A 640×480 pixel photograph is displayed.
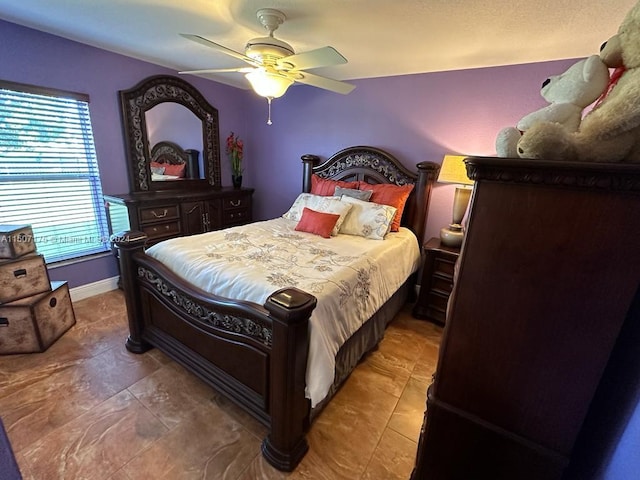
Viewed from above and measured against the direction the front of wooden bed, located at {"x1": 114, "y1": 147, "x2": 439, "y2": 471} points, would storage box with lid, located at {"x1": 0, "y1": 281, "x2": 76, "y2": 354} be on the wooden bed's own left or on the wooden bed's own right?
on the wooden bed's own right

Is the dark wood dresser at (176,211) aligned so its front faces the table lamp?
yes

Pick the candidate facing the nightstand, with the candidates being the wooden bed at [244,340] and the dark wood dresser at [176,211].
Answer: the dark wood dresser

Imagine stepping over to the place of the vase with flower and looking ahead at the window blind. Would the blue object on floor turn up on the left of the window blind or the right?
left

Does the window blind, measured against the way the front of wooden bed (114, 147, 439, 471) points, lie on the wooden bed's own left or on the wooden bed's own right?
on the wooden bed's own right

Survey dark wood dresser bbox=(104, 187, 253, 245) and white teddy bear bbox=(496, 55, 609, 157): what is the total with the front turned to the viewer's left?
1

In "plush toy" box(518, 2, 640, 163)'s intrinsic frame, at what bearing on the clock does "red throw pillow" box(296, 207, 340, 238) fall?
The red throw pillow is roughly at 1 o'clock from the plush toy.

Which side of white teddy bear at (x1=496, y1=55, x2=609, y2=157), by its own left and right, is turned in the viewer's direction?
left

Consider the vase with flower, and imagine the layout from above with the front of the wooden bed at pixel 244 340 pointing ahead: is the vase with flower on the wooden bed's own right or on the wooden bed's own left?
on the wooden bed's own right

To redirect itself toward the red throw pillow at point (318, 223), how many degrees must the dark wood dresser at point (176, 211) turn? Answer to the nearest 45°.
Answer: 0° — it already faces it

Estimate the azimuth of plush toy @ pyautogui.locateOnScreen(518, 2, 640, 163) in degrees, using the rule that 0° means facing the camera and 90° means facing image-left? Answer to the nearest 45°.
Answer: approximately 90°
